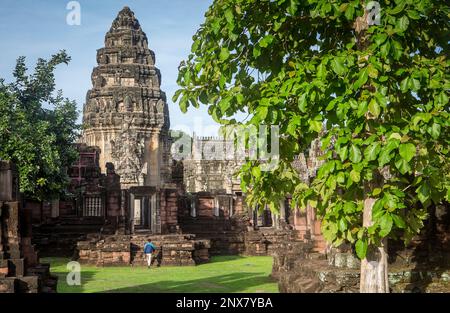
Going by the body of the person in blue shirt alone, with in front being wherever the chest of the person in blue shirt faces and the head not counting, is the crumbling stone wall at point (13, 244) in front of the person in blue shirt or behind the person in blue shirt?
behind

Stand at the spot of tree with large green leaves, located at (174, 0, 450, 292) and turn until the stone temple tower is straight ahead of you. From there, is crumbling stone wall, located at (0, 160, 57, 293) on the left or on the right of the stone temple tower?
left

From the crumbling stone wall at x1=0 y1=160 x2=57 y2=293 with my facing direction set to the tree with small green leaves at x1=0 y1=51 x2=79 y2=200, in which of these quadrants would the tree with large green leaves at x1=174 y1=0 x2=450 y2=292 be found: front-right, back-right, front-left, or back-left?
back-right

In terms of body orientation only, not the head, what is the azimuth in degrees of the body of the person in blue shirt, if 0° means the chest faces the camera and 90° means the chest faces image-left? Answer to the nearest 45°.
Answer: approximately 180°

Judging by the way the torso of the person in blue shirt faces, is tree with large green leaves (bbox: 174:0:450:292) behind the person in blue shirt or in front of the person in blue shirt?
behind
